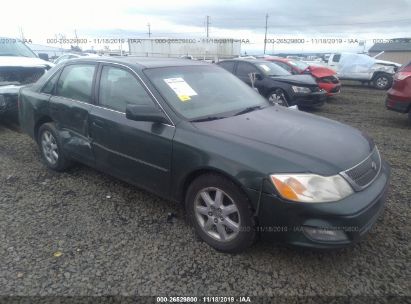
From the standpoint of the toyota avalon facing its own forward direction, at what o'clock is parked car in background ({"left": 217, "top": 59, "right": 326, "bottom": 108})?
The parked car in background is roughly at 8 o'clock from the toyota avalon.

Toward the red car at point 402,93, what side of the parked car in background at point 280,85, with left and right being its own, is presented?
front

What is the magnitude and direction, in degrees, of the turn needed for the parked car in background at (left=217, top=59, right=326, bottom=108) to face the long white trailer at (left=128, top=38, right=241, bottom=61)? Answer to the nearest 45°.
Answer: approximately 135° to its left

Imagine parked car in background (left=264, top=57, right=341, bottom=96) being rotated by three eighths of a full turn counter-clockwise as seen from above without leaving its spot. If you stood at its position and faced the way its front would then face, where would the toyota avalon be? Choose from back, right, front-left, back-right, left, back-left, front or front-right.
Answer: back

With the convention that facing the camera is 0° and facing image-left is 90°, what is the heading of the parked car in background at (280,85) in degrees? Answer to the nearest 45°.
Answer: approximately 315°

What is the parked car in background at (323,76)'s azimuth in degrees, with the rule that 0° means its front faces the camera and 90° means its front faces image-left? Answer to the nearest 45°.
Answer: approximately 315°

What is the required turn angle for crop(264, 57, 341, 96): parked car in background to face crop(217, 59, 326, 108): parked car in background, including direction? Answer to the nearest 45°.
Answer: approximately 90° to its right

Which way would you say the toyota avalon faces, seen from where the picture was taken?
facing the viewer and to the right of the viewer

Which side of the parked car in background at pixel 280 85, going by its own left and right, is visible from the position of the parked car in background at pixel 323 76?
left

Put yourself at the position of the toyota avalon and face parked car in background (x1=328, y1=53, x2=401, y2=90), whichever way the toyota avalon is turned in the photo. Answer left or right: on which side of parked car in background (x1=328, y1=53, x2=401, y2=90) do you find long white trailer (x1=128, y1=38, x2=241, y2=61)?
left

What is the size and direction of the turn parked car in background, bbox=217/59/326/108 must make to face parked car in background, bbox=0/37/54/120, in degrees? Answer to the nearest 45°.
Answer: approximately 90° to its right
